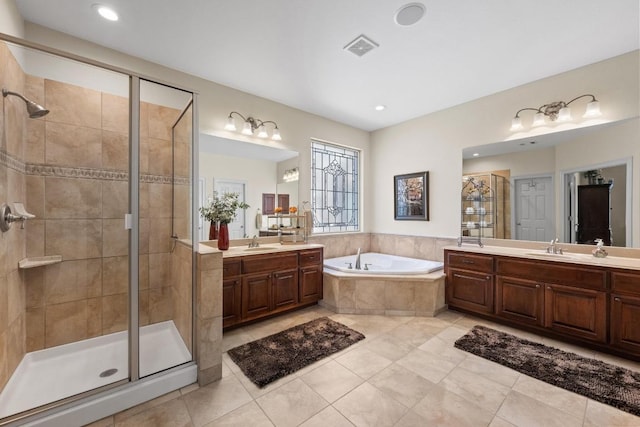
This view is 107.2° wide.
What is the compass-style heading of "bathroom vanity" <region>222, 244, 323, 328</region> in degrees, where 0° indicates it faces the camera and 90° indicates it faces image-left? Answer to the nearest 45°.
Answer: approximately 315°

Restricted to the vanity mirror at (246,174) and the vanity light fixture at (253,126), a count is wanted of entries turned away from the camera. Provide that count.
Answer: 0

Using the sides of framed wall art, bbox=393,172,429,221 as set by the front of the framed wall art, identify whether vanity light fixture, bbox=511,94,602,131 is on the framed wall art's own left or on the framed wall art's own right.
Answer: on the framed wall art's own left

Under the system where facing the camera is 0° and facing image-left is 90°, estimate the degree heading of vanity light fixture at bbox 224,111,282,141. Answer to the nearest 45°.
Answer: approximately 315°

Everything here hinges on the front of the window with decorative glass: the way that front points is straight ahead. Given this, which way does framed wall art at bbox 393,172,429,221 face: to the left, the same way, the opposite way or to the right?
to the right

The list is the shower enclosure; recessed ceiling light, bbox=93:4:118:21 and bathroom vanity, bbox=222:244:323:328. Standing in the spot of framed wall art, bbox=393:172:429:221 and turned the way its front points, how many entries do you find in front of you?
3

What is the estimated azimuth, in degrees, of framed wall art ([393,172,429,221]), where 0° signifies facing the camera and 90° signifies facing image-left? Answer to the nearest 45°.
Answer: approximately 45°
